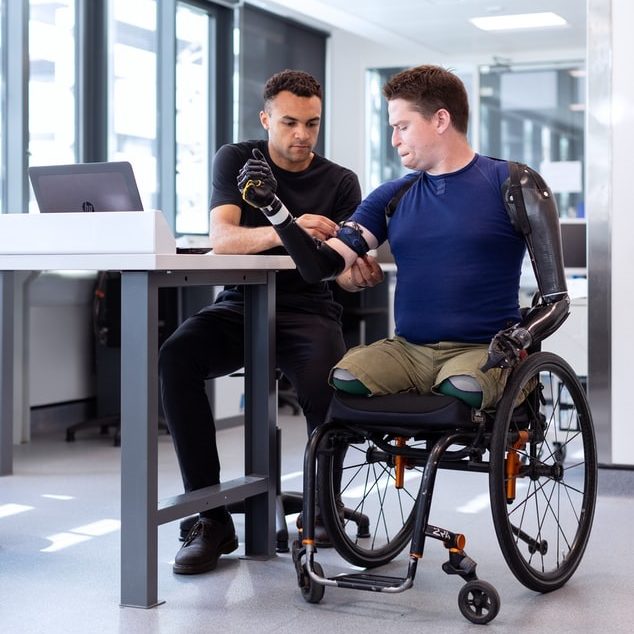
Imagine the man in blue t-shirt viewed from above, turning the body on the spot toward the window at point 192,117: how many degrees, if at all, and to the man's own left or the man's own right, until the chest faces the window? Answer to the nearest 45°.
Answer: approximately 135° to the man's own right

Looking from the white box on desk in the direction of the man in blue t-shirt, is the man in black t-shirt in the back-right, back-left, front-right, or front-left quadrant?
front-left

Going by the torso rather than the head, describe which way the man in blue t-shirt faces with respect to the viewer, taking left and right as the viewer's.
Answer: facing the viewer and to the left of the viewer

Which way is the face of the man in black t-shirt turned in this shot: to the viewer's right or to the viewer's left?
to the viewer's right

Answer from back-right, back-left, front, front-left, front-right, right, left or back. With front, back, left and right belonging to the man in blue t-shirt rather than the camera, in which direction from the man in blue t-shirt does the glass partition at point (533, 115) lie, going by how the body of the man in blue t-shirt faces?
back-right

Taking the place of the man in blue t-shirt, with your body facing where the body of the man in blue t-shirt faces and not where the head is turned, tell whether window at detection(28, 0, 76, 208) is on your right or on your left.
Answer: on your right

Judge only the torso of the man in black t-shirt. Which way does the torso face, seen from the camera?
toward the camera

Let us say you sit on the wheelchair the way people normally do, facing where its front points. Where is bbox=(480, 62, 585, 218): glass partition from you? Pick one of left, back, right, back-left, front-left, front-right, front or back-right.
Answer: back-right

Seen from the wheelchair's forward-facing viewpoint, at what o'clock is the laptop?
The laptop is roughly at 2 o'clock from the wheelchair.

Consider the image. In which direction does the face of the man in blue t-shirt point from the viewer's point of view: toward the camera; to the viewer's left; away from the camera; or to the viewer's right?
to the viewer's left

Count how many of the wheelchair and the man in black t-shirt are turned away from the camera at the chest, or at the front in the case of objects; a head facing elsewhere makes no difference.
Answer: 0

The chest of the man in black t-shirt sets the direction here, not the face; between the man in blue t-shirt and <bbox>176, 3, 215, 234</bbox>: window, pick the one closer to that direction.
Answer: the man in blue t-shirt
